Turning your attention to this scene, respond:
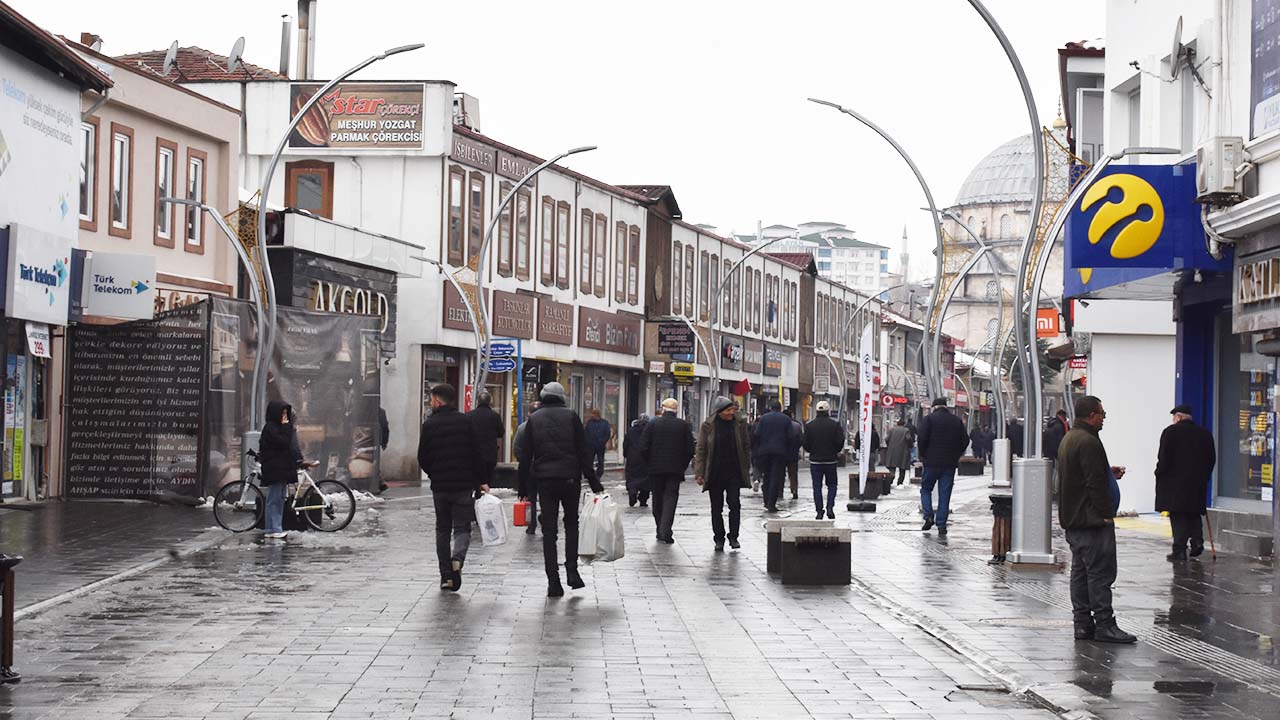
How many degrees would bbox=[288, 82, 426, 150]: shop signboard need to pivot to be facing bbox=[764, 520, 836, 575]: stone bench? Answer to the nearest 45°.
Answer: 0° — it already faces it

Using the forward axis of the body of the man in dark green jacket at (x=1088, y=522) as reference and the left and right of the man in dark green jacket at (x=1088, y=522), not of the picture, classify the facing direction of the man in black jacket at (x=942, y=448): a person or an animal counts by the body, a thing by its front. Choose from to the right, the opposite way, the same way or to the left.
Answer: to the left

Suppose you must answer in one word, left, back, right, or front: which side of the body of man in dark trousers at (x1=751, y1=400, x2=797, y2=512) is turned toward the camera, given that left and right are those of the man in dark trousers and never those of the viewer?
back

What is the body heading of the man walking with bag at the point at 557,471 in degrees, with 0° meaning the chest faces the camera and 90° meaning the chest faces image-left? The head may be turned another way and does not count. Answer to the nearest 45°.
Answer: approximately 180°

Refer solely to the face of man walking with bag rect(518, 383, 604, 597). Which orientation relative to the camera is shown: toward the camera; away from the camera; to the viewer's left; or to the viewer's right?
away from the camera

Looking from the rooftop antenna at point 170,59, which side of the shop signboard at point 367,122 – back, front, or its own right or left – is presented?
right

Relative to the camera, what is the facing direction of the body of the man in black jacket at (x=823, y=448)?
away from the camera

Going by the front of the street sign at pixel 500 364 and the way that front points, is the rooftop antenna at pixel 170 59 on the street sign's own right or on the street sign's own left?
on the street sign's own right

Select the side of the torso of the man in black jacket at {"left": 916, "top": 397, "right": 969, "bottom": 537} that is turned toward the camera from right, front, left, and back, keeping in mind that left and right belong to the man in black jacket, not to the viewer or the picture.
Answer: back

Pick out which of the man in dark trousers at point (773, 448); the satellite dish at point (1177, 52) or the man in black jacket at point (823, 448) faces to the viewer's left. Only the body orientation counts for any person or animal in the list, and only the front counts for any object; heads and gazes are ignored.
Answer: the satellite dish

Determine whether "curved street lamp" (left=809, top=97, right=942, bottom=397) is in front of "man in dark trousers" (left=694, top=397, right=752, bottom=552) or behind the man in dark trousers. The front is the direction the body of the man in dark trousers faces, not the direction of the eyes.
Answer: behind

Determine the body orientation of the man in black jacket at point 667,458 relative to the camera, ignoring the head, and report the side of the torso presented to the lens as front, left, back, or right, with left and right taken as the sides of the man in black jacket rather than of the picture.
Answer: back
